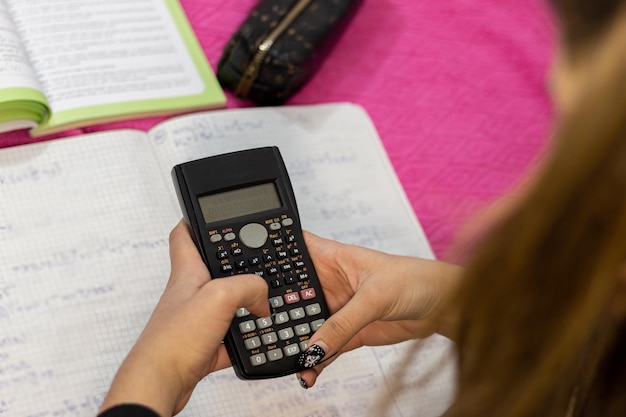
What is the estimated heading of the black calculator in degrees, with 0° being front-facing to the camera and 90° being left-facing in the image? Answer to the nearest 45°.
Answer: approximately 0°
